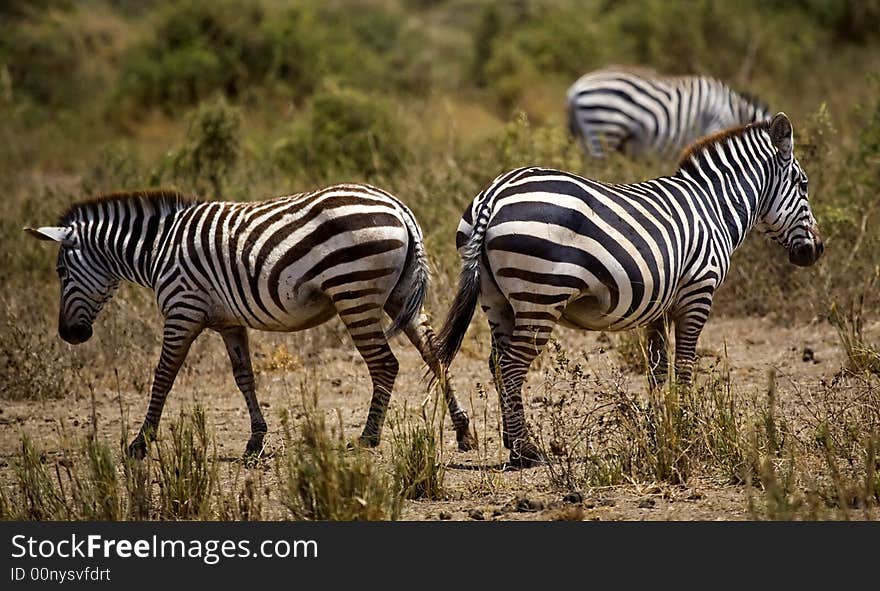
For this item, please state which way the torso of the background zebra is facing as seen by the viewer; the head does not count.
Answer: to the viewer's right

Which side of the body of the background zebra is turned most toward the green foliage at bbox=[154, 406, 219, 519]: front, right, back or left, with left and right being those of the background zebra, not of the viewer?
right

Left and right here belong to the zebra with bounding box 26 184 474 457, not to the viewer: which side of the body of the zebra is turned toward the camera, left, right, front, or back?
left

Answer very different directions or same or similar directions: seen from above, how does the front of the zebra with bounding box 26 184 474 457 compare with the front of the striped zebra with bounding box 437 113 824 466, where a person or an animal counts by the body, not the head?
very different directions

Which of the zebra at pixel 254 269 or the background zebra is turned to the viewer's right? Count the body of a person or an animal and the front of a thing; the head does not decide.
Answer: the background zebra

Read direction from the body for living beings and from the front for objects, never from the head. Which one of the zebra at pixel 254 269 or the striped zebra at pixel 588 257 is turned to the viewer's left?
the zebra

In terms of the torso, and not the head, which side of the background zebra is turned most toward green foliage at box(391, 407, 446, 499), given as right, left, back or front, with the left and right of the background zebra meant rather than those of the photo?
right

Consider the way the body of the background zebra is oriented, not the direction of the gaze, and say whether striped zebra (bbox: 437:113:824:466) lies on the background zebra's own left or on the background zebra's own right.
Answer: on the background zebra's own right

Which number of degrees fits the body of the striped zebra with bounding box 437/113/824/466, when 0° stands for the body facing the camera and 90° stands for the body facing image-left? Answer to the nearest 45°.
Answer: approximately 225°

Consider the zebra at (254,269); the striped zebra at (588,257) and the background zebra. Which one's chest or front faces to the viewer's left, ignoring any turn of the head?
the zebra
